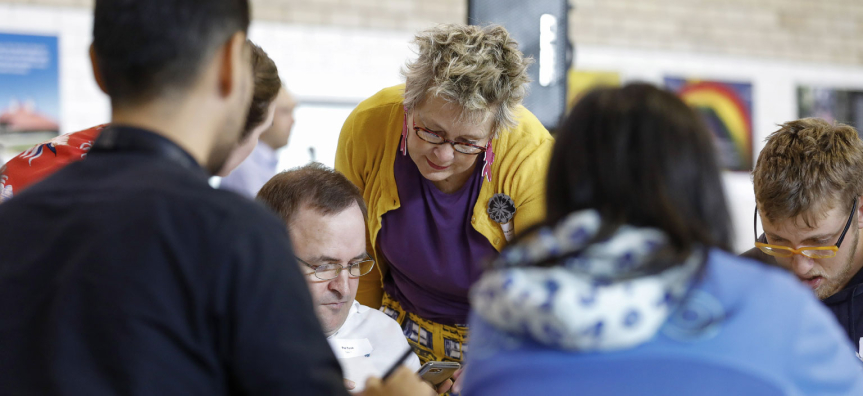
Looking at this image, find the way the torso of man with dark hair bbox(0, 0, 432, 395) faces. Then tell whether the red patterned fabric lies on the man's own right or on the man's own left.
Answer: on the man's own left

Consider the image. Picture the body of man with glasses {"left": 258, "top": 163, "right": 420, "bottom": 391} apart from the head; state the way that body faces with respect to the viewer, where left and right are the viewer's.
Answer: facing the viewer and to the right of the viewer

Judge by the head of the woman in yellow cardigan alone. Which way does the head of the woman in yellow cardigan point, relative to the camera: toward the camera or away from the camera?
toward the camera

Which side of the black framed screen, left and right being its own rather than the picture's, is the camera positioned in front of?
front

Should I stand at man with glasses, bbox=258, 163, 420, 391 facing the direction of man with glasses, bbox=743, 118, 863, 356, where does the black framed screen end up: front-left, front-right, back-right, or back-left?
front-left

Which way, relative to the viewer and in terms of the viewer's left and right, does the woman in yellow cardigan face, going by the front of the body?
facing the viewer

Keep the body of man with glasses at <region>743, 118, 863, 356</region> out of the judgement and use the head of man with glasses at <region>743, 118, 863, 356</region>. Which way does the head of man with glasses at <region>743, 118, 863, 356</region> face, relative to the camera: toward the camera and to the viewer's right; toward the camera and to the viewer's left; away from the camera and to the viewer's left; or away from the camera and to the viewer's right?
toward the camera and to the viewer's left

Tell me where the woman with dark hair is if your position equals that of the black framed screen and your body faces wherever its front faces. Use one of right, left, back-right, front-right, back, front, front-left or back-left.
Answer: front

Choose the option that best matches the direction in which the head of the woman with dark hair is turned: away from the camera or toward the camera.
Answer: away from the camera

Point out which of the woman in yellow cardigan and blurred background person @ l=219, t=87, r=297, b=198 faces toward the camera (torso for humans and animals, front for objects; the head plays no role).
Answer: the woman in yellow cardigan

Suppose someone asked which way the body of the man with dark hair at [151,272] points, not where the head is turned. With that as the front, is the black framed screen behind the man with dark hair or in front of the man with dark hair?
in front

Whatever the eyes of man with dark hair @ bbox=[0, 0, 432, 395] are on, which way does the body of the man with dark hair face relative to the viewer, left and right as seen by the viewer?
facing away from the viewer and to the right of the viewer

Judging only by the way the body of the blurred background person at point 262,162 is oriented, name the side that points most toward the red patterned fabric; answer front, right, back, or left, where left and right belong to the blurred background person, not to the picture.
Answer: right

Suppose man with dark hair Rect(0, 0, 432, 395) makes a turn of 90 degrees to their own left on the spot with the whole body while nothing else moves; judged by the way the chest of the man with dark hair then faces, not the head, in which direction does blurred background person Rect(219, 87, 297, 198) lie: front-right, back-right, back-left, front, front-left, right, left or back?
front-right

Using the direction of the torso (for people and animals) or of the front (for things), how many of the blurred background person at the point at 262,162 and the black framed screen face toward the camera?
1
